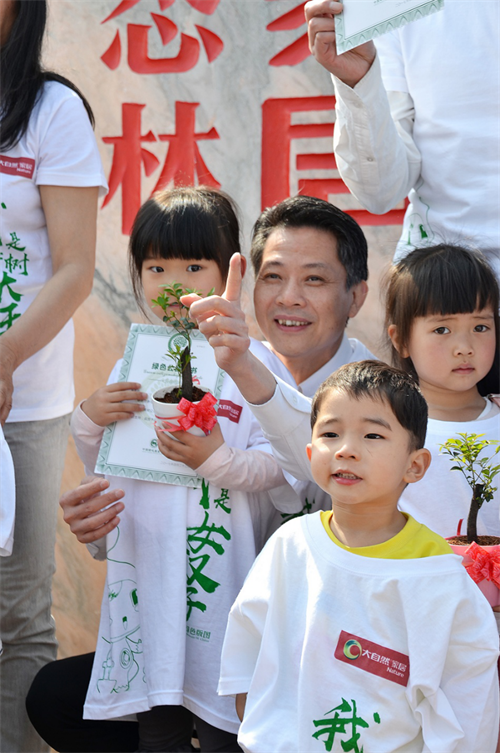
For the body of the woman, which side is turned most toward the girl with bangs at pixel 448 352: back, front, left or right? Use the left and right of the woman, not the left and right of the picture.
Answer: left

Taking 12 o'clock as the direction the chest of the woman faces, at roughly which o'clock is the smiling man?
The smiling man is roughly at 8 o'clock from the woman.

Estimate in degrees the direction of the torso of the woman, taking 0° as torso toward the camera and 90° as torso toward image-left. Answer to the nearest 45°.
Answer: approximately 45°

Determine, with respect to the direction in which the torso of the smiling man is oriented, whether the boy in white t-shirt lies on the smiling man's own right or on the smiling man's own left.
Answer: on the smiling man's own left

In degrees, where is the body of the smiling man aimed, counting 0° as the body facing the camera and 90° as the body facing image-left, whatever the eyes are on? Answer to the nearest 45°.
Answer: approximately 45°
